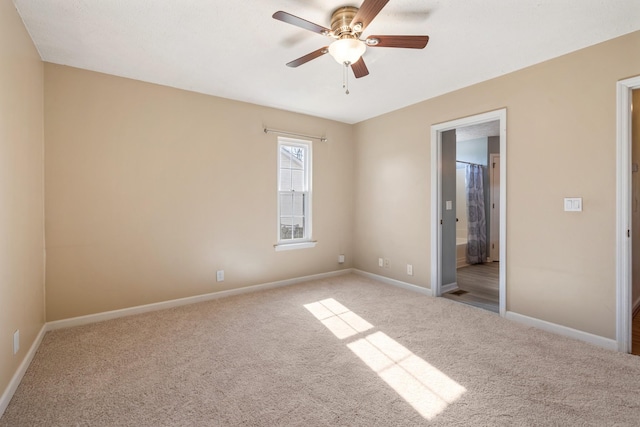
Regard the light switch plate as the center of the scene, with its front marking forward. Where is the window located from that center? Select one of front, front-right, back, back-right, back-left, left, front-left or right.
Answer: right

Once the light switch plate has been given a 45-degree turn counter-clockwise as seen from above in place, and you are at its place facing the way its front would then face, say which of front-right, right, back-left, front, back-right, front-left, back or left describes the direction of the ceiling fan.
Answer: right

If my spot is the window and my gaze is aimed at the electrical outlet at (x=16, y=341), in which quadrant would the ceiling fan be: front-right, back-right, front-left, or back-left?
front-left

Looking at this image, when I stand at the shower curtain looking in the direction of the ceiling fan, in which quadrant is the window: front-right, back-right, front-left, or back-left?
front-right

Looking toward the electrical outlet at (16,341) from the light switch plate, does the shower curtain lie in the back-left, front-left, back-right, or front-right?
back-right

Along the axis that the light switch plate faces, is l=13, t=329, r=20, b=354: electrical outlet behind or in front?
in front

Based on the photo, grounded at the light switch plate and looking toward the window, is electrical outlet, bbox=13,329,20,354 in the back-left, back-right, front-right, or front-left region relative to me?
front-left

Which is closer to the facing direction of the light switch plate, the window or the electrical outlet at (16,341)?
the electrical outlet

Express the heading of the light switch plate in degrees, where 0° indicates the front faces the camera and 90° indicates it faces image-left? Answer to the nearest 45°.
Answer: approximately 0°
